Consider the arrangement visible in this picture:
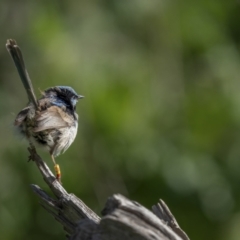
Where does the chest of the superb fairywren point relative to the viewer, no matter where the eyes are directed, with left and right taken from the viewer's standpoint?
facing away from the viewer and to the right of the viewer
